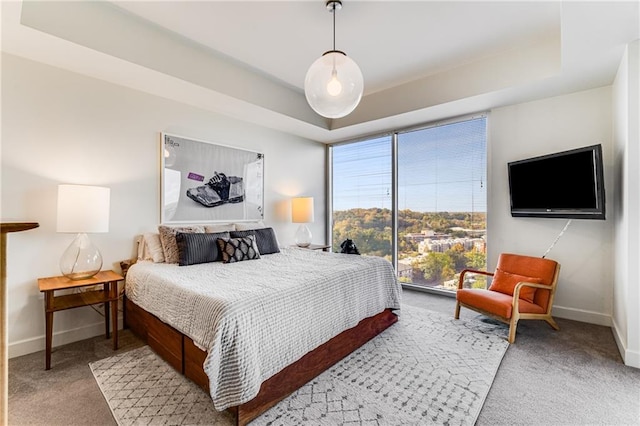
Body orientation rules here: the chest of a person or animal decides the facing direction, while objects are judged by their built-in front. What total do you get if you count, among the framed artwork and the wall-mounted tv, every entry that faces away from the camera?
0

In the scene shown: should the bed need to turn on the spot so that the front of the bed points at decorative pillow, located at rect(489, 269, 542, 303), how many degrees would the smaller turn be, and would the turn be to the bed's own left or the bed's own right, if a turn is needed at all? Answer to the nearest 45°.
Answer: approximately 45° to the bed's own left

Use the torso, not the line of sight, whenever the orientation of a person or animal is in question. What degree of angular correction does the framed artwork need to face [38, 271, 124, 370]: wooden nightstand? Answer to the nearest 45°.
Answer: approximately 90° to its right

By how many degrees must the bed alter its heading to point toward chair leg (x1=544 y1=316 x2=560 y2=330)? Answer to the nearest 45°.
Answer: approximately 45° to its left

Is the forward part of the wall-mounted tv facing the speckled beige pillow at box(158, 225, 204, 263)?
yes

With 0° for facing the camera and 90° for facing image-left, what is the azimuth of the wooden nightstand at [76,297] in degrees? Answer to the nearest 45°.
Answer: approximately 315°

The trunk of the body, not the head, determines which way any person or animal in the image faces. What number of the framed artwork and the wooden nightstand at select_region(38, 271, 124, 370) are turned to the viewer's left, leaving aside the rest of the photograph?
0

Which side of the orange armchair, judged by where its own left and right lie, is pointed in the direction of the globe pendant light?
front

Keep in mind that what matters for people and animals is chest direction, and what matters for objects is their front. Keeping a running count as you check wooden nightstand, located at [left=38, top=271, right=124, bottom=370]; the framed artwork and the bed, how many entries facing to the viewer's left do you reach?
0

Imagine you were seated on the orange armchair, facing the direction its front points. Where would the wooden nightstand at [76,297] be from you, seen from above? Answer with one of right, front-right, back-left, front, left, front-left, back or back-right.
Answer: front

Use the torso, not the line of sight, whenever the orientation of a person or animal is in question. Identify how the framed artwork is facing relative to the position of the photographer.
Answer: facing the viewer and to the right of the viewer

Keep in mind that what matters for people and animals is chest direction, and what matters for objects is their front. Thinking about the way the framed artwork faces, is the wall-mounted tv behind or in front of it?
in front

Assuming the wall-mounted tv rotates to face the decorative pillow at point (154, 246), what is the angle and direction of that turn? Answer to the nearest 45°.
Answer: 0° — it already faces it

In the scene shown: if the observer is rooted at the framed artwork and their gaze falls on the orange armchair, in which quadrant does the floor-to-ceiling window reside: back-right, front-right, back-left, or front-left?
front-left
